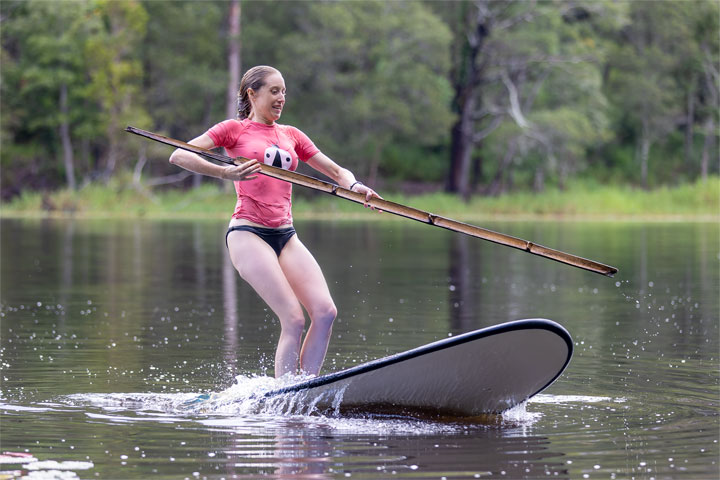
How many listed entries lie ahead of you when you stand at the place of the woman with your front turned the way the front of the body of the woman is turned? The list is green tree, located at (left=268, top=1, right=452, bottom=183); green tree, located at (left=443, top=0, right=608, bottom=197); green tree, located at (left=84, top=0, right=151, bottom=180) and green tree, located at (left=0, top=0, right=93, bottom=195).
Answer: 0

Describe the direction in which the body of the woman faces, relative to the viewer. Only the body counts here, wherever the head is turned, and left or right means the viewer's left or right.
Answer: facing the viewer and to the right of the viewer

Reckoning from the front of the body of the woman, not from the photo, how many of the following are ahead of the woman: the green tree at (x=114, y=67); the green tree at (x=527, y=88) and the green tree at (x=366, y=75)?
0

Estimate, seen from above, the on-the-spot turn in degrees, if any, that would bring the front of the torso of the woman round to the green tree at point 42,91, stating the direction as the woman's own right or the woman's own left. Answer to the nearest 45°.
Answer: approximately 135° to the woman's own left

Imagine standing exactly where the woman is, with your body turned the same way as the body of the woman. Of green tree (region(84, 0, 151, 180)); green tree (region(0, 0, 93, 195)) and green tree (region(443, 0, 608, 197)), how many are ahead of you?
0

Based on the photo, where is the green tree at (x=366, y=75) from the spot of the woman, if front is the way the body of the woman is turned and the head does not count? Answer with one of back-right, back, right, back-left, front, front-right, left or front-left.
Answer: back-left

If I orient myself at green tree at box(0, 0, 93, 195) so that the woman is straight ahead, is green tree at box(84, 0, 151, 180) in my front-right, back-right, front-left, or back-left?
front-left

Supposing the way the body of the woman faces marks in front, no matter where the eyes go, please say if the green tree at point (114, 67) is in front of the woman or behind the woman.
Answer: behind

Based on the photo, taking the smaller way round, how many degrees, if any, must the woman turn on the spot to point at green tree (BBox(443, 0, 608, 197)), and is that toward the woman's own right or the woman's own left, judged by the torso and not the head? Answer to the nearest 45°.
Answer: approximately 135° to the woman's own left

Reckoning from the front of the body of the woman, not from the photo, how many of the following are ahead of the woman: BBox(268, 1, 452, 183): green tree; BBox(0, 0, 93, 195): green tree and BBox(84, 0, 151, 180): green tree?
0
